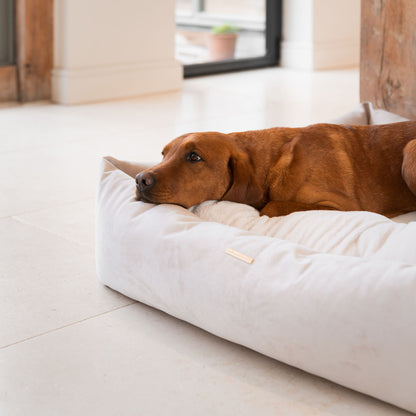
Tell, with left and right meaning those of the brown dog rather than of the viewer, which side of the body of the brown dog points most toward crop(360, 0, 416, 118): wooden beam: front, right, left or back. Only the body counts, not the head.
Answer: right

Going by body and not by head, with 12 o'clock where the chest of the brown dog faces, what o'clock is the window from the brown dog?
The window is roughly at 3 o'clock from the brown dog.

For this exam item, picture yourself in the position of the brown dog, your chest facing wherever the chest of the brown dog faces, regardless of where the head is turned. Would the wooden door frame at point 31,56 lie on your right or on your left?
on your right

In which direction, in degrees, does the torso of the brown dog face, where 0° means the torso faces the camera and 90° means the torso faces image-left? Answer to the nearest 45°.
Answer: approximately 90°
